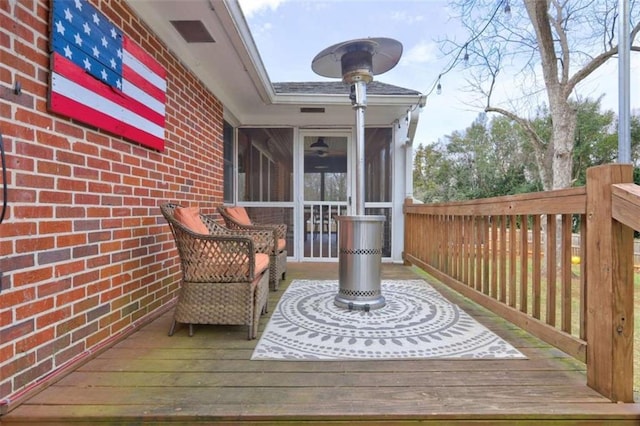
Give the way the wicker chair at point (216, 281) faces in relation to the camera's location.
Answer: facing to the right of the viewer

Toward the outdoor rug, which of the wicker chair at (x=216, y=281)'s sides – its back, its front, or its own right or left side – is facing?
front

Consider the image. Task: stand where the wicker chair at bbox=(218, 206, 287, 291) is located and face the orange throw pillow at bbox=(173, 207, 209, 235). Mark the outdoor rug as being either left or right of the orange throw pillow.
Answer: left

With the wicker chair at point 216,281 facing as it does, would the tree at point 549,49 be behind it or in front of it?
in front

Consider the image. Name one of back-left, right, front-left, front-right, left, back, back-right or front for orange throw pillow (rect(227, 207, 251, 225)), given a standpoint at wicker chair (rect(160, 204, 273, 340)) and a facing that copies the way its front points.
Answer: left

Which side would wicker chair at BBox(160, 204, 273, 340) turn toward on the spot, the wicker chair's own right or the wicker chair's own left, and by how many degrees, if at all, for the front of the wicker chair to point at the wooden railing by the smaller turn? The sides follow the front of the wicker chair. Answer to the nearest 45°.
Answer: approximately 45° to the wicker chair's own right

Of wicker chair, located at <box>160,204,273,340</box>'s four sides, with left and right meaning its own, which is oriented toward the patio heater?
front

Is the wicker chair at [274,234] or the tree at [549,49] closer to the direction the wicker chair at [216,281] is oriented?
the tree

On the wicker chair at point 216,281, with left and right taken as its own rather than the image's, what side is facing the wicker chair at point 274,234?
left

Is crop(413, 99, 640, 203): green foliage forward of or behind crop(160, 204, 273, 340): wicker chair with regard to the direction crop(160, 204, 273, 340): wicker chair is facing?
forward
